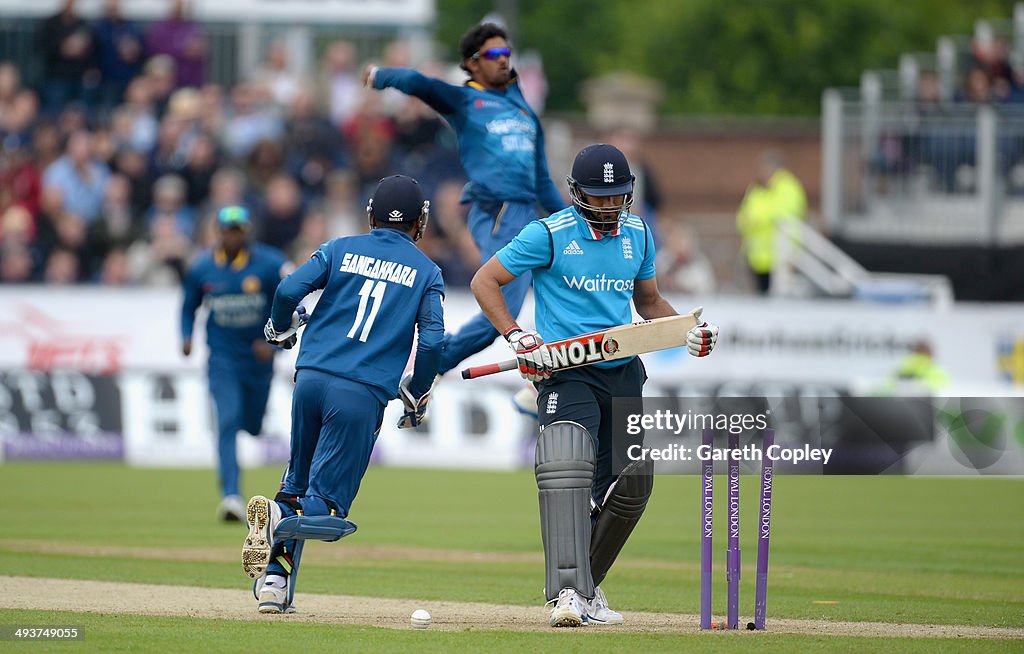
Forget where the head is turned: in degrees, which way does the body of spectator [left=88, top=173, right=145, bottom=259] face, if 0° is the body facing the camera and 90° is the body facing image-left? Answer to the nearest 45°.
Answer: approximately 0°

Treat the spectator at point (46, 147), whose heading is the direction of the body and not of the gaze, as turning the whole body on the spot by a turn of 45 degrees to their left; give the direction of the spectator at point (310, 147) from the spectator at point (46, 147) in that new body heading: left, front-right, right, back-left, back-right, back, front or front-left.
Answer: front-left

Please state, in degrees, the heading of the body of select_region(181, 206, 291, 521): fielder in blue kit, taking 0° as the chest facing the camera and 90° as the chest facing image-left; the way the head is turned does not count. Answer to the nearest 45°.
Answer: approximately 0°
